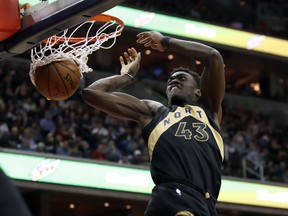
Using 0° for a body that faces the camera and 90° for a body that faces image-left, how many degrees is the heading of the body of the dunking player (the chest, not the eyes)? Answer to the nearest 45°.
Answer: approximately 0°

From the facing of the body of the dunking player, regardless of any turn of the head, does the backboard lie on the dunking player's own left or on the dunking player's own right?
on the dunking player's own right

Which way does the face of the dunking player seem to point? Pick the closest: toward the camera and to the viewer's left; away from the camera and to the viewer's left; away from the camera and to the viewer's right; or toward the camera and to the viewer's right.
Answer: toward the camera and to the viewer's left

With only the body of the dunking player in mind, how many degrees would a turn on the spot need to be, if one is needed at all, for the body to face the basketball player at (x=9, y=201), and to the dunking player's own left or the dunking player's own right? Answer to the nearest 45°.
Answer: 0° — they already face them

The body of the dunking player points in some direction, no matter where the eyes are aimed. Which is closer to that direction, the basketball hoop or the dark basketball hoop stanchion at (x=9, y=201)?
the dark basketball hoop stanchion

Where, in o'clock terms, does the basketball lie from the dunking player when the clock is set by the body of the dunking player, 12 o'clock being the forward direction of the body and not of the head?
The basketball is roughly at 4 o'clock from the dunking player.
